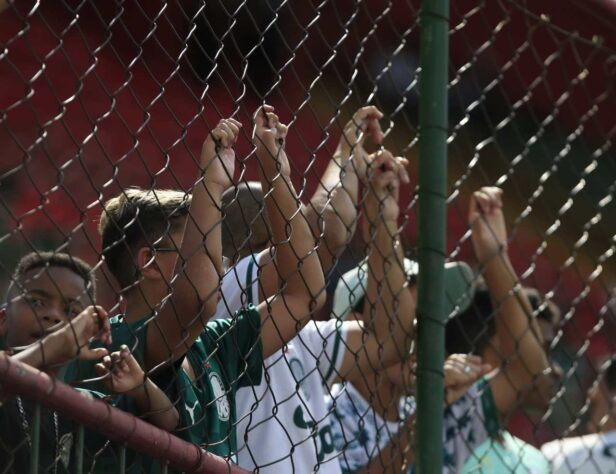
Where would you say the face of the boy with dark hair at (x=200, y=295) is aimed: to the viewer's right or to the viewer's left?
to the viewer's right

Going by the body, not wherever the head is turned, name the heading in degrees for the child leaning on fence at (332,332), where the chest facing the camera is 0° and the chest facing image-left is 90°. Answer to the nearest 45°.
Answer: approximately 315°

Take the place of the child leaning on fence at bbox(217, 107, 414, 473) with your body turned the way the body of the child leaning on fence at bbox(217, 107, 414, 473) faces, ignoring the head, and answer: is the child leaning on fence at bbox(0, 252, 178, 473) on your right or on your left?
on your right
